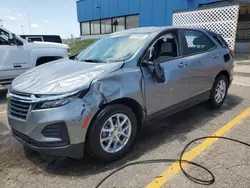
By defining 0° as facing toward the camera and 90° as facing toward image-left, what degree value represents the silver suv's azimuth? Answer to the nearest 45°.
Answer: approximately 45°
